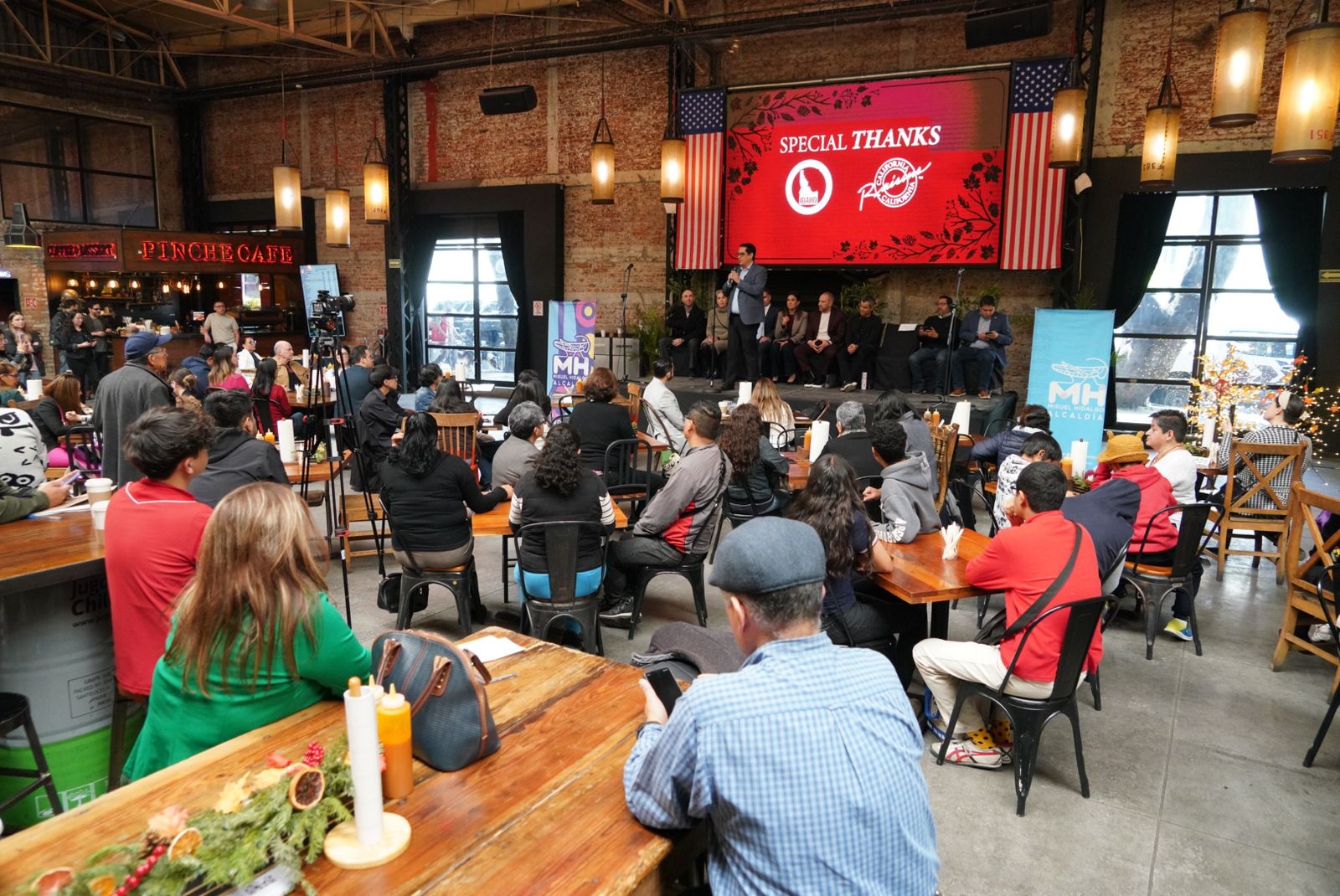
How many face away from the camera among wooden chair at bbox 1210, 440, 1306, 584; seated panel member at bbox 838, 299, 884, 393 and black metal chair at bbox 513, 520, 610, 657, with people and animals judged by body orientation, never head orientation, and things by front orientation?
2

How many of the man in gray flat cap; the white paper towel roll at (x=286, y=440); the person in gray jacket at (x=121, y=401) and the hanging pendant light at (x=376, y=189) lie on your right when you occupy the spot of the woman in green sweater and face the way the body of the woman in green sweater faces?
1

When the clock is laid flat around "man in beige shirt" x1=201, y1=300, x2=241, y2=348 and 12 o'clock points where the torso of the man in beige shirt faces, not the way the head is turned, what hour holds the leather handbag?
The leather handbag is roughly at 12 o'clock from the man in beige shirt.

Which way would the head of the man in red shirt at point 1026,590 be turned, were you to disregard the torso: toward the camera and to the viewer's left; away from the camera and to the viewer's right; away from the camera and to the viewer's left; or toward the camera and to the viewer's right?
away from the camera and to the viewer's left

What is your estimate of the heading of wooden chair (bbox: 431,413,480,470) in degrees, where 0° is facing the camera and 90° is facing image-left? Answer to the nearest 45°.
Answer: approximately 180°

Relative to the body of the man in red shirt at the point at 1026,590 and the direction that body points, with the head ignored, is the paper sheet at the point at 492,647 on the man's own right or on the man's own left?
on the man's own left

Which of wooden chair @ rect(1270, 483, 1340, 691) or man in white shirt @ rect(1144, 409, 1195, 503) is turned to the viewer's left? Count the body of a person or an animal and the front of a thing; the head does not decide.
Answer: the man in white shirt

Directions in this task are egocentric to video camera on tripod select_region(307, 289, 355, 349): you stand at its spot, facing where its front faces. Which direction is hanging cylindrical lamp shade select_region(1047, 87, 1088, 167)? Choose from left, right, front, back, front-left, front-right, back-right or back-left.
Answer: front

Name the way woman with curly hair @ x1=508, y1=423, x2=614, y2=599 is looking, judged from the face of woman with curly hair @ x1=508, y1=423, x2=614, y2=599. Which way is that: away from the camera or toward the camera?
away from the camera

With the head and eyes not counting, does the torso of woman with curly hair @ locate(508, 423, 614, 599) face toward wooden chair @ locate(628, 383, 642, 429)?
yes

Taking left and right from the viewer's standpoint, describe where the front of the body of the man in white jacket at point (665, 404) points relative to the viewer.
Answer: facing away from the viewer and to the right of the viewer

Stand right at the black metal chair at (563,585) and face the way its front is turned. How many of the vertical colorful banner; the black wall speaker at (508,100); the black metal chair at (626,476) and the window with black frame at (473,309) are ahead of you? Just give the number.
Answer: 4

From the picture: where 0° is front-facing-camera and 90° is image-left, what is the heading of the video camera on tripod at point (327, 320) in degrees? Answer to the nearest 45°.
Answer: approximately 270°

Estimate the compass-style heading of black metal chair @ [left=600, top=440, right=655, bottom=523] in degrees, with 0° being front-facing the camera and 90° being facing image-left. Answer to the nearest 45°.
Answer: approximately 180°

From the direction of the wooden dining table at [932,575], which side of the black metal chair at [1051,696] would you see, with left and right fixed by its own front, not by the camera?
front
